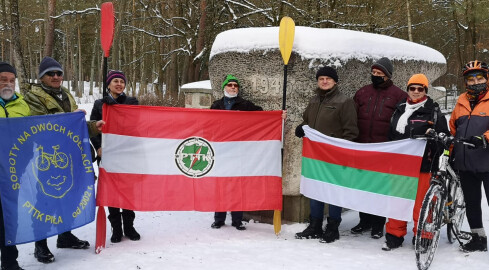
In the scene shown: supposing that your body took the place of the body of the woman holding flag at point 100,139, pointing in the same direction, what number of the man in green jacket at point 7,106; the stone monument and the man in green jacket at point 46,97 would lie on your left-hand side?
1

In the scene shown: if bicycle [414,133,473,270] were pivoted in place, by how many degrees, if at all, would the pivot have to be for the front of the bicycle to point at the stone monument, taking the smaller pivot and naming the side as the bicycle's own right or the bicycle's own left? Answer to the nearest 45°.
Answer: approximately 90° to the bicycle's own right

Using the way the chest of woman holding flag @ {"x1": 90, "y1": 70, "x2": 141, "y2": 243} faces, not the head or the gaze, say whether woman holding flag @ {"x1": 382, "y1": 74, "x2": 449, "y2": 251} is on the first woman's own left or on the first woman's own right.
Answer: on the first woman's own left

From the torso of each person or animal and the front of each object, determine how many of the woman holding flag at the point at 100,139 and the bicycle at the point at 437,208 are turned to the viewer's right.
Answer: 0

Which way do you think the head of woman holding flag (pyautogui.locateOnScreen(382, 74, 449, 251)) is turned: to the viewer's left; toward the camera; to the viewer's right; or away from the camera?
toward the camera

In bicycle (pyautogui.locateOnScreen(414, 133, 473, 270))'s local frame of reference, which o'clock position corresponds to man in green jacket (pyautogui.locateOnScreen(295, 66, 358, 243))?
The man in green jacket is roughly at 2 o'clock from the bicycle.

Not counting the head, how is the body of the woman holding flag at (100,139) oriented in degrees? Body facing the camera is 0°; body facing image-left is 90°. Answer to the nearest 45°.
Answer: approximately 0°

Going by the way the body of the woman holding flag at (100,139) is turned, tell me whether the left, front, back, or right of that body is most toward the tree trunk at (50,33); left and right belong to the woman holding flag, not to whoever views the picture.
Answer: back

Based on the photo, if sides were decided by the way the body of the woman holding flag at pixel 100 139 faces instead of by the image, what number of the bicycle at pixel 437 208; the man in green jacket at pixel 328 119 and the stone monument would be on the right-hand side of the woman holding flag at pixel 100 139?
0

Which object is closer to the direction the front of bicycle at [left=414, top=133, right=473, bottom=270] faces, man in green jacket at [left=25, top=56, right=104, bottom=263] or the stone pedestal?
the man in green jacket

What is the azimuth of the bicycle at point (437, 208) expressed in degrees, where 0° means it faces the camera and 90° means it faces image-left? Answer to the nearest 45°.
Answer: approximately 45°

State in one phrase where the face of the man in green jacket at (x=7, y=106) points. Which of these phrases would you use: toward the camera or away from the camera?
toward the camera

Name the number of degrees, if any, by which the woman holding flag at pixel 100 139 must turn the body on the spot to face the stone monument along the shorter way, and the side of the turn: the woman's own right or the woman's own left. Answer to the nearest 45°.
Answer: approximately 90° to the woman's own left

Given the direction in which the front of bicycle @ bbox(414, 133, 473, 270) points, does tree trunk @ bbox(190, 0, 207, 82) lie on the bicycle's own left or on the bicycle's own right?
on the bicycle's own right

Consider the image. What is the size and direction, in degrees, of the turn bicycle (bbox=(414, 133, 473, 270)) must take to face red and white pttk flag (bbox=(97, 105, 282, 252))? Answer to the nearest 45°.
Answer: approximately 45° to its right
